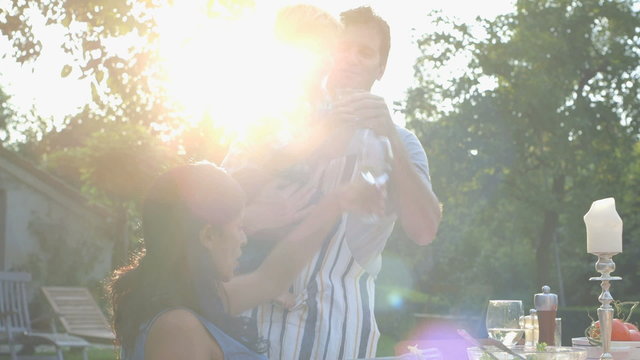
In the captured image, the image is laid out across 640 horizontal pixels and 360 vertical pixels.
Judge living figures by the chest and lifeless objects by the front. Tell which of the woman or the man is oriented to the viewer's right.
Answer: the woman

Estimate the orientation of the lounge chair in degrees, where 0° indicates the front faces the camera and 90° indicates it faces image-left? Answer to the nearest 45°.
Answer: approximately 315°

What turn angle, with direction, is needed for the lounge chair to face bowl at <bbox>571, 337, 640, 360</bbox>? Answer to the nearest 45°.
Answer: approximately 45° to its right

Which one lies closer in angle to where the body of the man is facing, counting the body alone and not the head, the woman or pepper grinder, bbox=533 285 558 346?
the woman

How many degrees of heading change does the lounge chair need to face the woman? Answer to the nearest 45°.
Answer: approximately 45° to its right

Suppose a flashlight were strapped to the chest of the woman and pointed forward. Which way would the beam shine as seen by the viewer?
to the viewer's right

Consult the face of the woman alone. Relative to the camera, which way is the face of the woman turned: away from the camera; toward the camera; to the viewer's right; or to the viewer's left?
to the viewer's right

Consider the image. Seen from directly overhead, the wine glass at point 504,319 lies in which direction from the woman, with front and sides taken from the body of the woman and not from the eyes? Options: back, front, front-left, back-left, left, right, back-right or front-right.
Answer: front-left

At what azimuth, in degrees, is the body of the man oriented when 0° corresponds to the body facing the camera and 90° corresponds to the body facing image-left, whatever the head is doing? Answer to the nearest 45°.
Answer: approximately 45°

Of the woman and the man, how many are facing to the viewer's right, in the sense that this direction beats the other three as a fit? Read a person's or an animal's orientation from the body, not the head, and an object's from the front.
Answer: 1
